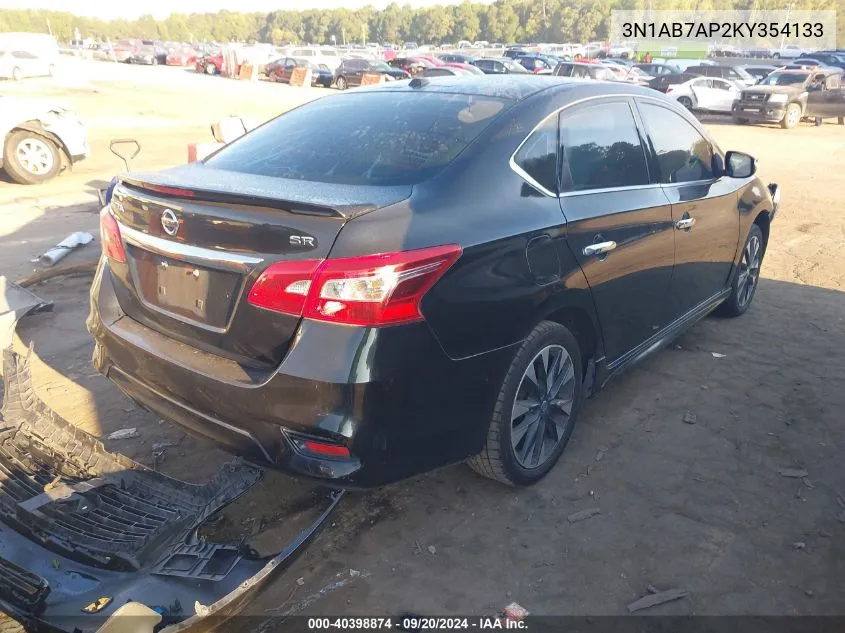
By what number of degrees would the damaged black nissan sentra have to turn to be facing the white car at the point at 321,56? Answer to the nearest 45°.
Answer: approximately 45° to its left

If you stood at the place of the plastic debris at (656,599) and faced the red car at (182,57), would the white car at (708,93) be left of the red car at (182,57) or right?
right

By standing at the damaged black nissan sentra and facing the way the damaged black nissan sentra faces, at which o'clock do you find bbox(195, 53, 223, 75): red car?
The red car is roughly at 10 o'clock from the damaged black nissan sentra.

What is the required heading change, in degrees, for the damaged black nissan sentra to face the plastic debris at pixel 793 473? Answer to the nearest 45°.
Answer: approximately 45° to its right

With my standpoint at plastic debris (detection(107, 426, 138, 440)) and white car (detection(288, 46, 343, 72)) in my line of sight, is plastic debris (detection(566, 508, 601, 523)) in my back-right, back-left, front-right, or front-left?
back-right

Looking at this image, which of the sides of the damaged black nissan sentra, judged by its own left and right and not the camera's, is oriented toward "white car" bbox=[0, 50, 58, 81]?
left

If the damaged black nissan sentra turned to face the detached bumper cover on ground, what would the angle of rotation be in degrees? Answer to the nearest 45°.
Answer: approximately 180°

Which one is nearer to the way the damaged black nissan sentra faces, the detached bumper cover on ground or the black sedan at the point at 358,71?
the black sedan

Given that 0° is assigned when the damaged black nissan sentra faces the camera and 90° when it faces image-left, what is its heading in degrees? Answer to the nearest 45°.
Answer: approximately 225°
